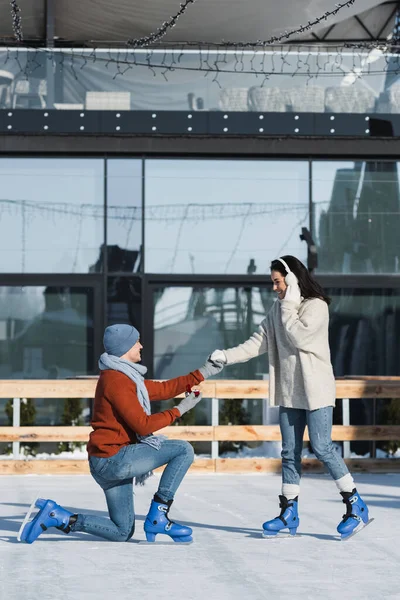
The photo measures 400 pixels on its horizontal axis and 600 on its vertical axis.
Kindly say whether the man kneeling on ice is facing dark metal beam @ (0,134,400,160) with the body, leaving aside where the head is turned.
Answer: no

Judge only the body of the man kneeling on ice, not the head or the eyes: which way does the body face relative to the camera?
to the viewer's right

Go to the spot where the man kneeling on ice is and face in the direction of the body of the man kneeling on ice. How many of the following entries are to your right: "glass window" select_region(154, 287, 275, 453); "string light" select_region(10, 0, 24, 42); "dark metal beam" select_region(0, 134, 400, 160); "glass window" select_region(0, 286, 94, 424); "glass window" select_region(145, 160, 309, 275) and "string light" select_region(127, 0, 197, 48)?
0

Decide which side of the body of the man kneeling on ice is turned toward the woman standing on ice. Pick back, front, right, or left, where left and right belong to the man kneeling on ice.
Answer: front

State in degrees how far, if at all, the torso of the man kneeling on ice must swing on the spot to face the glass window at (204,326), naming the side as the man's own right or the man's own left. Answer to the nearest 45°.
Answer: approximately 90° to the man's own left

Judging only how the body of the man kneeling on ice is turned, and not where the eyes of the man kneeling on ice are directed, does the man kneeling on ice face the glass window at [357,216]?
no

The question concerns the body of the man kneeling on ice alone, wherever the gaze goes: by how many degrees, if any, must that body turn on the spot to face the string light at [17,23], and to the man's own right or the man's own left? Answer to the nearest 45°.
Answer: approximately 90° to the man's own left

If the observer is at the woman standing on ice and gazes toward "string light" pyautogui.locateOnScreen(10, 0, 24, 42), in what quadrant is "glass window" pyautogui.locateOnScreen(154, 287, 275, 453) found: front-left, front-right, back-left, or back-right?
front-right

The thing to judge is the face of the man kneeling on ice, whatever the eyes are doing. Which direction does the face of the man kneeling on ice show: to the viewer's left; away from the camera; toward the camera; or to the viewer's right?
to the viewer's right

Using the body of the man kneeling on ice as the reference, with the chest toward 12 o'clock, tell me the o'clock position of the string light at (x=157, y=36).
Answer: The string light is roughly at 9 o'clock from the man kneeling on ice.

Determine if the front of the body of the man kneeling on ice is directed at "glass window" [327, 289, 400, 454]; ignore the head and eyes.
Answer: no

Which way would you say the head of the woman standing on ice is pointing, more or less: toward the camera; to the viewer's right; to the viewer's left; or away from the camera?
to the viewer's left

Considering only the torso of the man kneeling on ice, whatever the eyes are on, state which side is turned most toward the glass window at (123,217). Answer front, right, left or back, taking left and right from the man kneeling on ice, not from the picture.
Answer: left
